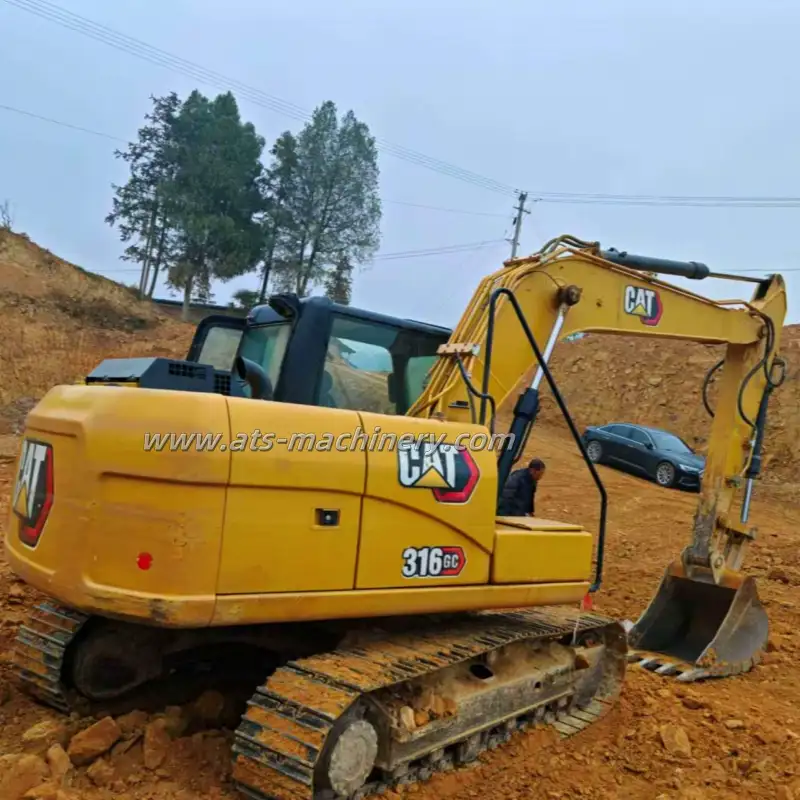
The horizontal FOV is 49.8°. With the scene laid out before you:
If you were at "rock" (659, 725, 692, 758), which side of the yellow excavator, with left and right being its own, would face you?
front

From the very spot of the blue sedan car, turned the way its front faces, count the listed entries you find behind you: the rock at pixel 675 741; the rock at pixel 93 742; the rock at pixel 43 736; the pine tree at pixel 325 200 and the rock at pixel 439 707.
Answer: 1

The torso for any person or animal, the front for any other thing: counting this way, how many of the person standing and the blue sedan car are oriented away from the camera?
0

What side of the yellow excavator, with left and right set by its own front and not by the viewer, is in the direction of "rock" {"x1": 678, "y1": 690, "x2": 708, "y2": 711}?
front

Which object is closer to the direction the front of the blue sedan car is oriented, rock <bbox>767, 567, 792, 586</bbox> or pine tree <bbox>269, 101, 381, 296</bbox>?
the rock

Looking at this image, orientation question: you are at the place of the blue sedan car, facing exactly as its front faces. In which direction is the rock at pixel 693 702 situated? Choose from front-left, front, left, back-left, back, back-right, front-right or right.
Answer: front-right

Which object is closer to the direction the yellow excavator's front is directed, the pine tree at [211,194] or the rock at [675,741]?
the rock

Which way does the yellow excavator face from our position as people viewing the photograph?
facing away from the viewer and to the right of the viewer

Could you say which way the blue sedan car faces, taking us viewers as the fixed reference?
facing the viewer and to the right of the viewer

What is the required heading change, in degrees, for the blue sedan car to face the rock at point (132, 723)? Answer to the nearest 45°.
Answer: approximately 45° to its right
